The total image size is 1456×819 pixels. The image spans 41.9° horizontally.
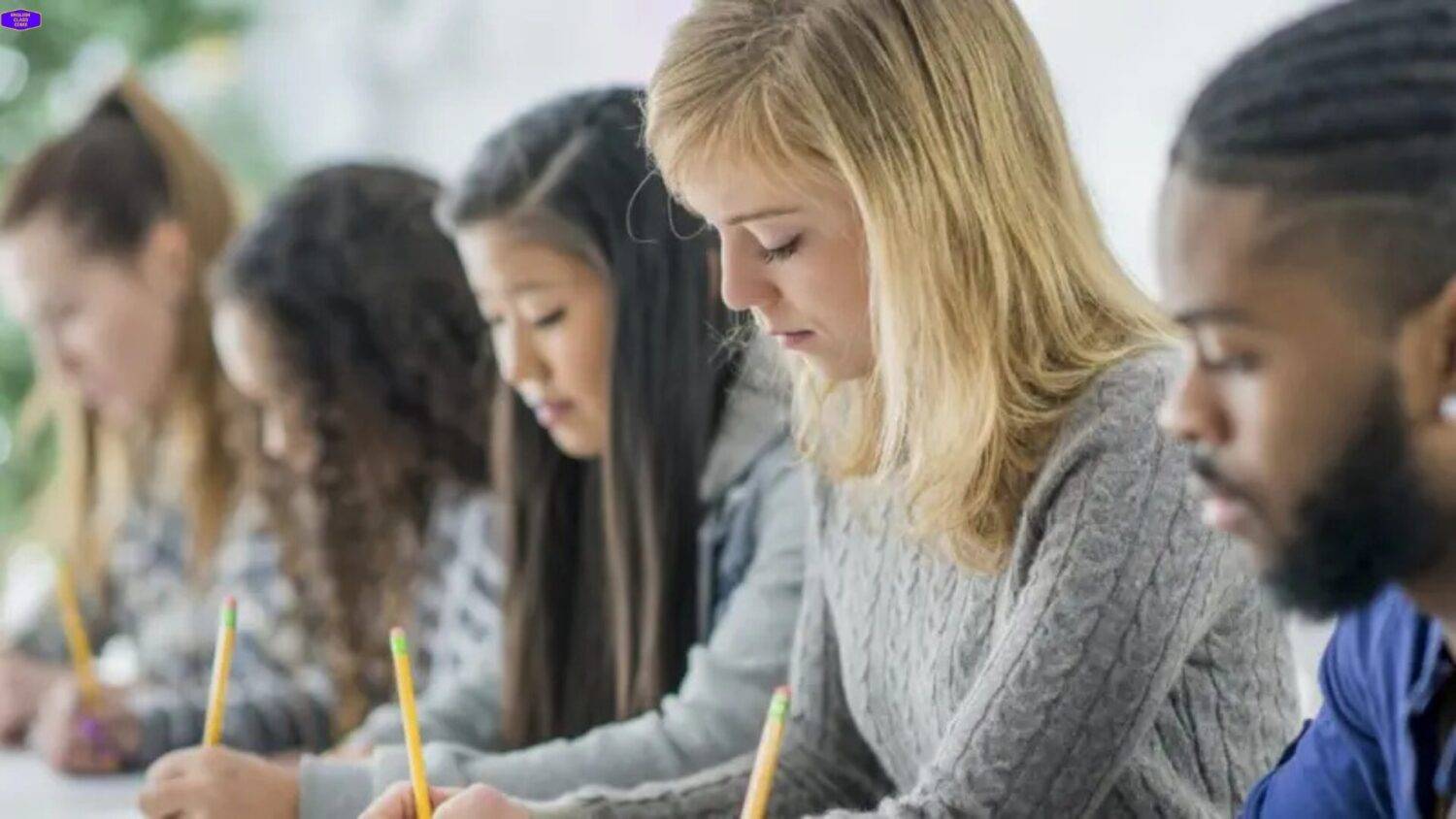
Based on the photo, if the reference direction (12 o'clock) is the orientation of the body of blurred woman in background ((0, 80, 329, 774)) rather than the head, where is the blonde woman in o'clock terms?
The blonde woman is roughly at 10 o'clock from the blurred woman in background.

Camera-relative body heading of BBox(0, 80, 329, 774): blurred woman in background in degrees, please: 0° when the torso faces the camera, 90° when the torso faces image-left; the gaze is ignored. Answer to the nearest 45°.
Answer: approximately 45°

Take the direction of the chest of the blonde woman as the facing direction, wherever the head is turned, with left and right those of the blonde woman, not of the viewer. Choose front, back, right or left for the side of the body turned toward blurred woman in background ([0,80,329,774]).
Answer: right

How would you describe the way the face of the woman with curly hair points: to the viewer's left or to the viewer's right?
to the viewer's left

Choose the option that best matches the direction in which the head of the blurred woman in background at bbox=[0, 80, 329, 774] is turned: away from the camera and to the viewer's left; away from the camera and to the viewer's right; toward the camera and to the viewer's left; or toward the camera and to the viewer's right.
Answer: toward the camera and to the viewer's left

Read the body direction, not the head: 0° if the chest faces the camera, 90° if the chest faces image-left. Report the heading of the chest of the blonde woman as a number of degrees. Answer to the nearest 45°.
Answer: approximately 45°

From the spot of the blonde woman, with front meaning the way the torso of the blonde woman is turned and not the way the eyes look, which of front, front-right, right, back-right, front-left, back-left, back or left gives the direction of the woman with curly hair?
right
